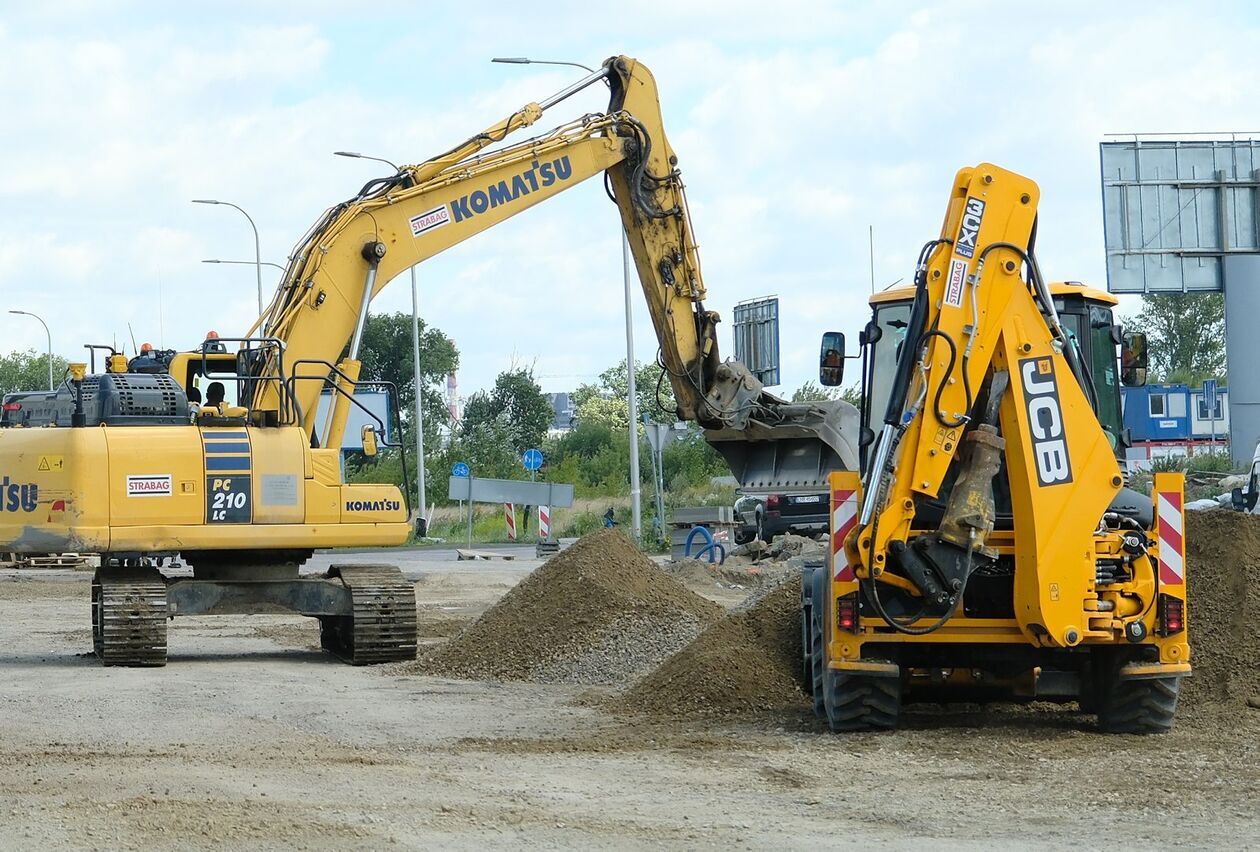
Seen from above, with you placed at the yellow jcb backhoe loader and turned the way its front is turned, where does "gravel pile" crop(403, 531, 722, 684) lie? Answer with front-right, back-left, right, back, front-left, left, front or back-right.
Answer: front-left

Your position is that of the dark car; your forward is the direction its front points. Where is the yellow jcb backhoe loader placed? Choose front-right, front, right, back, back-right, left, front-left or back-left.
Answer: back-left

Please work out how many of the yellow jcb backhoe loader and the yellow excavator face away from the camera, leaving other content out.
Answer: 1

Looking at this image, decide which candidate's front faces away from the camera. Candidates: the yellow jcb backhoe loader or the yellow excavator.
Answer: the yellow jcb backhoe loader

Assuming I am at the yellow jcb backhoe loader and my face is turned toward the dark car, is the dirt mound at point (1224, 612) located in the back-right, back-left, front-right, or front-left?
front-right

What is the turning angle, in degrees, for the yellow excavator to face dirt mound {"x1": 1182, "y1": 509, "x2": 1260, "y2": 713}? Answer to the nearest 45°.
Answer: approximately 45° to its right

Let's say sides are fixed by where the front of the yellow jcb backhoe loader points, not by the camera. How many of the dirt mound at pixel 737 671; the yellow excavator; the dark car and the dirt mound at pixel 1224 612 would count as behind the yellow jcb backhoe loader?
0

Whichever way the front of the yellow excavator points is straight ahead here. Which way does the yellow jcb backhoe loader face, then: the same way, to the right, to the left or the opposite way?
to the left

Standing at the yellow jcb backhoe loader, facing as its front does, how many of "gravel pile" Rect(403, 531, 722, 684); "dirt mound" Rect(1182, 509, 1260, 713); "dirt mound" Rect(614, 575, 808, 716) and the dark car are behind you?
0

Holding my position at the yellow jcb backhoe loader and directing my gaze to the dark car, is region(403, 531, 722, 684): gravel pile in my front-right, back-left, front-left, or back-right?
front-left

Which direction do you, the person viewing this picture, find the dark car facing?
facing away from the viewer and to the left of the viewer

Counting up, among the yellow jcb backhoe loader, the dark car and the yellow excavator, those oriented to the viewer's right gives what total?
1

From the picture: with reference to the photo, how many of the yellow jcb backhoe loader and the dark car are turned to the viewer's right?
0

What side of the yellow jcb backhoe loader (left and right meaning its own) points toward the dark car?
front

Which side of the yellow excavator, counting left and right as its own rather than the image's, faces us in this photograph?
right

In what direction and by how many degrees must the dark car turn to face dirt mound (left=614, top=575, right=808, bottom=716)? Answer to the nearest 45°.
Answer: approximately 135° to its left

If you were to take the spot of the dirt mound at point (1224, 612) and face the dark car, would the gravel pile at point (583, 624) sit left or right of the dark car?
left

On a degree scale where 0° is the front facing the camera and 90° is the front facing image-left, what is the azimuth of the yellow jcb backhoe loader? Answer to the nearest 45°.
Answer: approximately 180°
